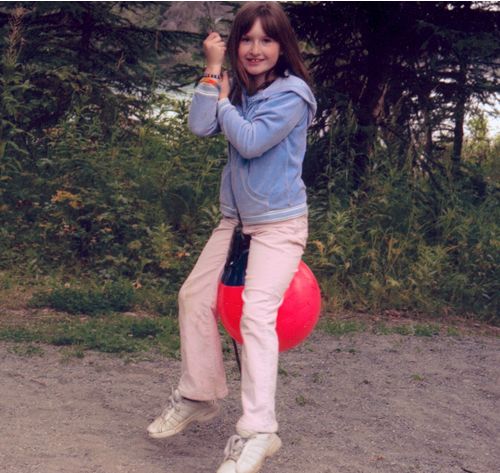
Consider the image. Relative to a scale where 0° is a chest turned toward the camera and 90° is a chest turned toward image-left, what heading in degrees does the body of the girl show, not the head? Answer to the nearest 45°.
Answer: approximately 45°

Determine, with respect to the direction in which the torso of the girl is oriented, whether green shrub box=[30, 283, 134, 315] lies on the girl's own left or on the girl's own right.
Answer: on the girl's own right

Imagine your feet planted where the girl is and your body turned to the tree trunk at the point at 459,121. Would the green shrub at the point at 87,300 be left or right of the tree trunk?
left

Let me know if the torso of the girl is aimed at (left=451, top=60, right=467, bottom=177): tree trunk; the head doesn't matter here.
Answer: no

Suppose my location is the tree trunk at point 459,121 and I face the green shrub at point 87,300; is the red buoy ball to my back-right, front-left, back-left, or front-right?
front-left

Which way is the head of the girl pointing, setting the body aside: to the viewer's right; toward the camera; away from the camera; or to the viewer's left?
toward the camera
